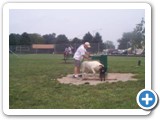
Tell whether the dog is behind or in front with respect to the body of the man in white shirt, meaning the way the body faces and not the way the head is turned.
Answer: in front

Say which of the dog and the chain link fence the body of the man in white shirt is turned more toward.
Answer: the dog

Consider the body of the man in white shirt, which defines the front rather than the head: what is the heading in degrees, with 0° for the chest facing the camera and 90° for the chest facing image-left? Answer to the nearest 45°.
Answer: approximately 270°
